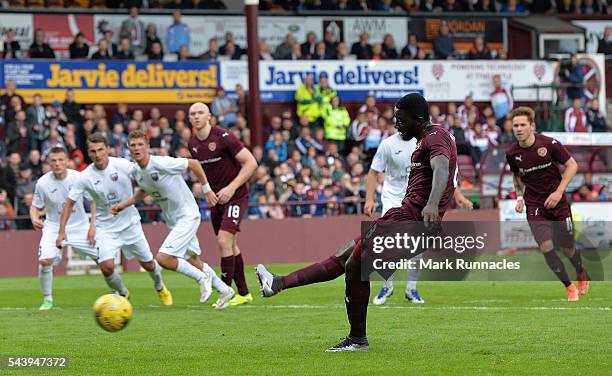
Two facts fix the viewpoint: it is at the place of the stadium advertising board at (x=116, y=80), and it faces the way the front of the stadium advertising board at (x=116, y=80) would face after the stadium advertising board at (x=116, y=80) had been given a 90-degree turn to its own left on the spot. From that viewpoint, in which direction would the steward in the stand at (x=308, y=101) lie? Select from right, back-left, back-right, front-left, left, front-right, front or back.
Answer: front

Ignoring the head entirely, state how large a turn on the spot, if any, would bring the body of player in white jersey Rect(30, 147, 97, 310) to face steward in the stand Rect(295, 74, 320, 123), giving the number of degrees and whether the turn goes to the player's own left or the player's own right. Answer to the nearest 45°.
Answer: approximately 135° to the player's own left

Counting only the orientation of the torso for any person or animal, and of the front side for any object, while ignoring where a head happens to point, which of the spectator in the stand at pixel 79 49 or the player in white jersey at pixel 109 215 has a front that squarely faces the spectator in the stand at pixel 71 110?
the spectator in the stand at pixel 79 49

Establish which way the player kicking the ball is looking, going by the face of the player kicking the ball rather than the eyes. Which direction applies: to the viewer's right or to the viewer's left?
to the viewer's left

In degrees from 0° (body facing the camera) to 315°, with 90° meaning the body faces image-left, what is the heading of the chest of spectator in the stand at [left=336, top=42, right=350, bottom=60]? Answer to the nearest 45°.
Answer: approximately 0°
